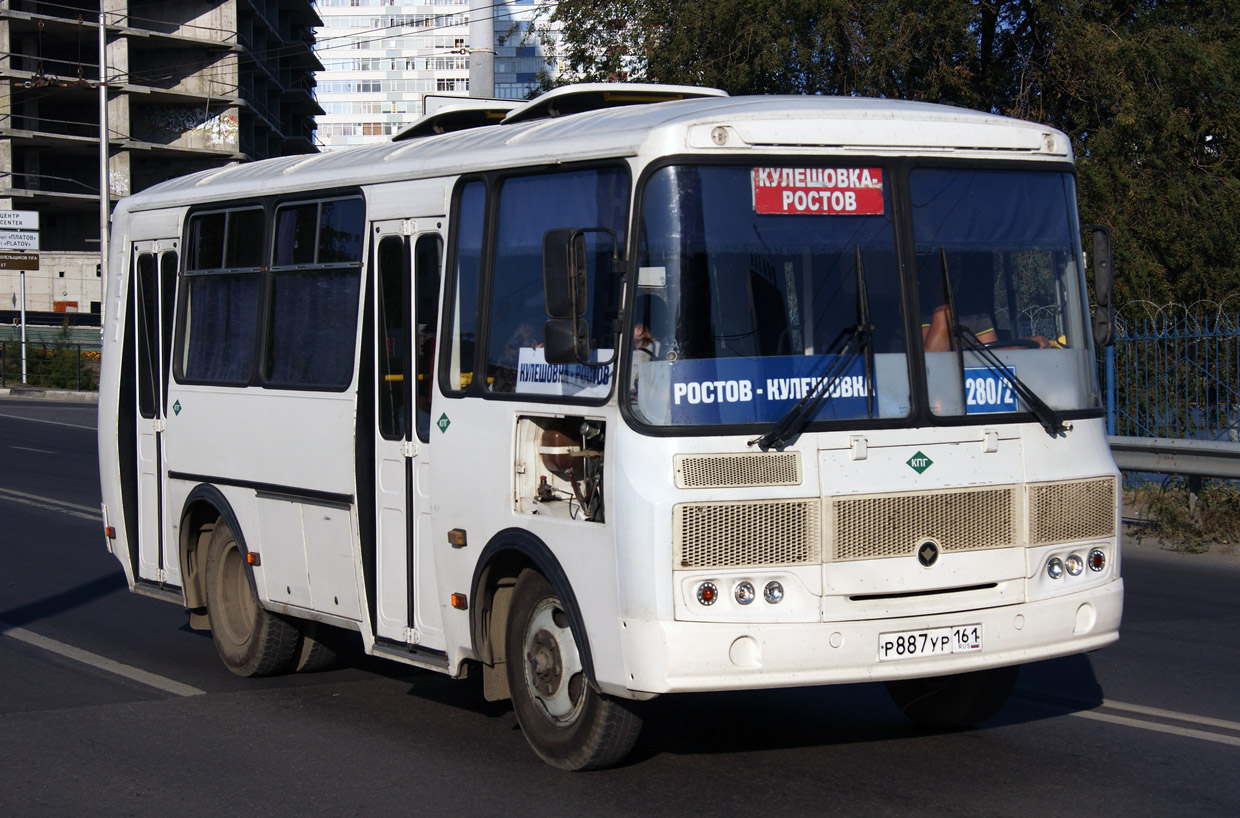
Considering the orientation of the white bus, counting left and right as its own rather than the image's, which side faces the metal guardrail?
left

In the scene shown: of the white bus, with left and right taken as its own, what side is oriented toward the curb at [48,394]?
back

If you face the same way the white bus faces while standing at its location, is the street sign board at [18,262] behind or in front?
behind

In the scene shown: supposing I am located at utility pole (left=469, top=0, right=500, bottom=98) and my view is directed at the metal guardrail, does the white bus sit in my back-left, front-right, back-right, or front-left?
front-right

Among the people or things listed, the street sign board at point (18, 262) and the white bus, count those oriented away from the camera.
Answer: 0

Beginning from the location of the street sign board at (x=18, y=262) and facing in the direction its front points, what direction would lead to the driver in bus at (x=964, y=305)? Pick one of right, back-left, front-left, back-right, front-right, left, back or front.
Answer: front

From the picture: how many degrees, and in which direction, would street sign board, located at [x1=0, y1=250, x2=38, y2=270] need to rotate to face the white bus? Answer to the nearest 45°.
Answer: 0° — it already faces it

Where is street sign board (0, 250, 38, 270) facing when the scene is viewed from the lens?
facing the viewer

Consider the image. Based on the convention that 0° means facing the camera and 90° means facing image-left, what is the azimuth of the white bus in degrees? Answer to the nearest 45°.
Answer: approximately 315°

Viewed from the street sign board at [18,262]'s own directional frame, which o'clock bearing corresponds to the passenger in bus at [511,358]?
The passenger in bus is roughly at 12 o'clock from the street sign board.

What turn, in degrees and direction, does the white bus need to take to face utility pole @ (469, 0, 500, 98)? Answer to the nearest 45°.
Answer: approximately 135° to its left

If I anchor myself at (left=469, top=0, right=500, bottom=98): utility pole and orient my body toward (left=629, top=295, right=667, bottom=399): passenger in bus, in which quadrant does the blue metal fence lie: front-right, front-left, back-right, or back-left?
front-left
